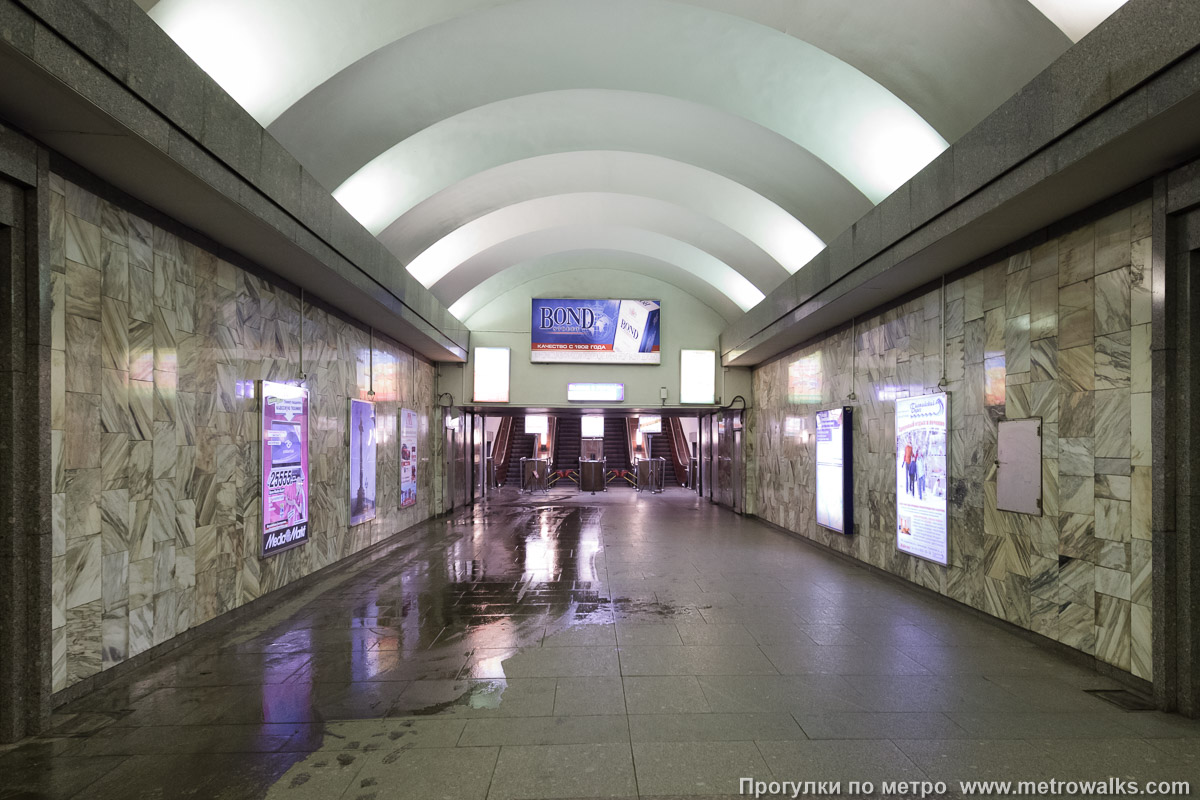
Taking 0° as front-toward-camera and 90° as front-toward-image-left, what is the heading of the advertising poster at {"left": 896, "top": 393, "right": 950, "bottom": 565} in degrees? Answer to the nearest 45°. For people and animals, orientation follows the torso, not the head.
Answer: approximately 45°

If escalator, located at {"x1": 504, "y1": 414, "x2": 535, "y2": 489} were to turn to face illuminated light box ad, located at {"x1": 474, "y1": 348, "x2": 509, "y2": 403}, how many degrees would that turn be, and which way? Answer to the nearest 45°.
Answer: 0° — it already faces it

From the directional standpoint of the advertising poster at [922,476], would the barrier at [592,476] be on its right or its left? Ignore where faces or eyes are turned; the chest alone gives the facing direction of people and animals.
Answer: on its right

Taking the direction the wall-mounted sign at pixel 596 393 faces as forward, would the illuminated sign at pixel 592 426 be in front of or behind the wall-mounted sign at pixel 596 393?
behind

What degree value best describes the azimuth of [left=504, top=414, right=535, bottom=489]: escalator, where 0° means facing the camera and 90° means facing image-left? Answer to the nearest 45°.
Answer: approximately 0°

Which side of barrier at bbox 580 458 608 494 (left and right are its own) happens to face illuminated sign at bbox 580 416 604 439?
back

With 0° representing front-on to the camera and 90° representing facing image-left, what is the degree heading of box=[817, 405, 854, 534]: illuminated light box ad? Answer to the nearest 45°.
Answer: approximately 45°
